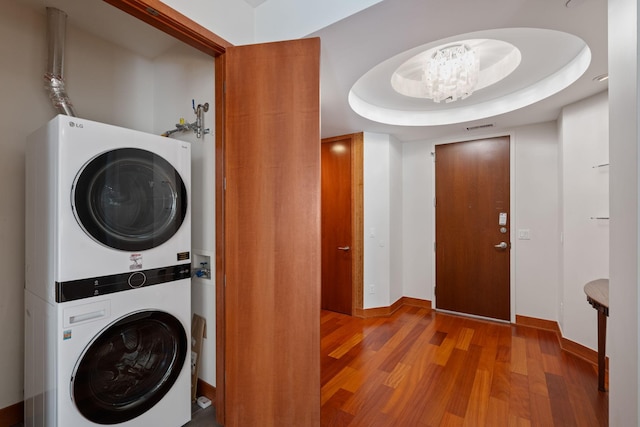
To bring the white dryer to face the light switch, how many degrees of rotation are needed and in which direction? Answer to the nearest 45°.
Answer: approximately 45° to its left

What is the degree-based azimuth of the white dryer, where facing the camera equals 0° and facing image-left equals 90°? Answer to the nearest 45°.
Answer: approximately 315°

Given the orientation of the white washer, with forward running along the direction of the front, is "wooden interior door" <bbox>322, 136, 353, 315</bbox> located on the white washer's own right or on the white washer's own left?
on the white washer's own left

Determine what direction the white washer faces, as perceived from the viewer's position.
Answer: facing the viewer and to the right of the viewer

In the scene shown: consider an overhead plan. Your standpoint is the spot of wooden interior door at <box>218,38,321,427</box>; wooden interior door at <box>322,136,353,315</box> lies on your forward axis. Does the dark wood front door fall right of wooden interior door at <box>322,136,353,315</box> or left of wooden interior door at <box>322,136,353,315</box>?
right

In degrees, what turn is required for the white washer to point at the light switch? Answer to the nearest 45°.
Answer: approximately 45° to its left

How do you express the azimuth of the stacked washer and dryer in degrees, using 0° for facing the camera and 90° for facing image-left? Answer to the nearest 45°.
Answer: approximately 315°

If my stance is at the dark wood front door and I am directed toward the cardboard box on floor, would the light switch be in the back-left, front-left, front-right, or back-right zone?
back-left
